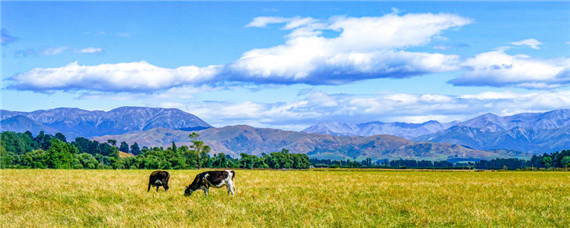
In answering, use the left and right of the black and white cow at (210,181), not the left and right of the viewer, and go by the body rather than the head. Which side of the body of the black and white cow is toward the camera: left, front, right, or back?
left
